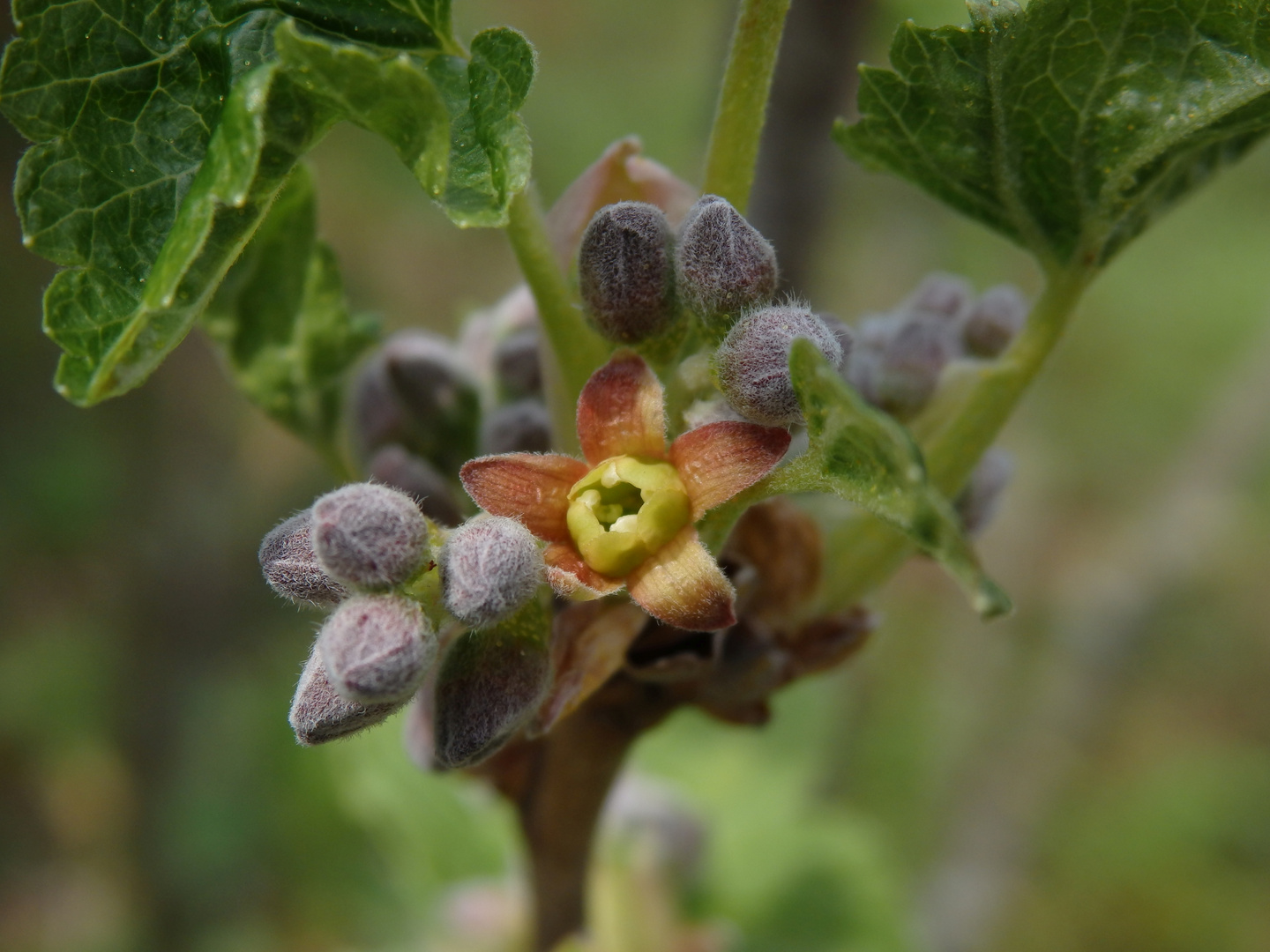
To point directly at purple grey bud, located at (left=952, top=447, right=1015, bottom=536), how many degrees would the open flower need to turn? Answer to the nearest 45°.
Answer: approximately 135° to its left

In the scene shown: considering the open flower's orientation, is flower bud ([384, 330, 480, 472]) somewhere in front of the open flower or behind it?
behind

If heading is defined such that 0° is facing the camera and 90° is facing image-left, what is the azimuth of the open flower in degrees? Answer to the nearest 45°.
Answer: approximately 0°

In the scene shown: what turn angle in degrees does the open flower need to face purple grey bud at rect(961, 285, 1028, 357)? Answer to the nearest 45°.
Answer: approximately 135° to its left
